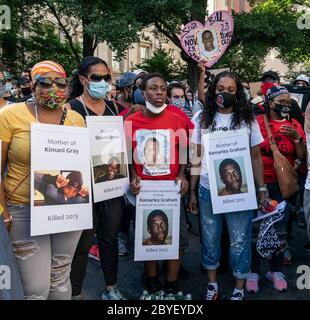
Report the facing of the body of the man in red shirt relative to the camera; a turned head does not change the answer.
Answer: toward the camera

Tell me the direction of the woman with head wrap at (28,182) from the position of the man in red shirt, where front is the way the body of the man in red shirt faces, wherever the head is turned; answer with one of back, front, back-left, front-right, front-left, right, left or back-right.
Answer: front-right

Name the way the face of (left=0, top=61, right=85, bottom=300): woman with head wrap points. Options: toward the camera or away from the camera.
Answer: toward the camera
